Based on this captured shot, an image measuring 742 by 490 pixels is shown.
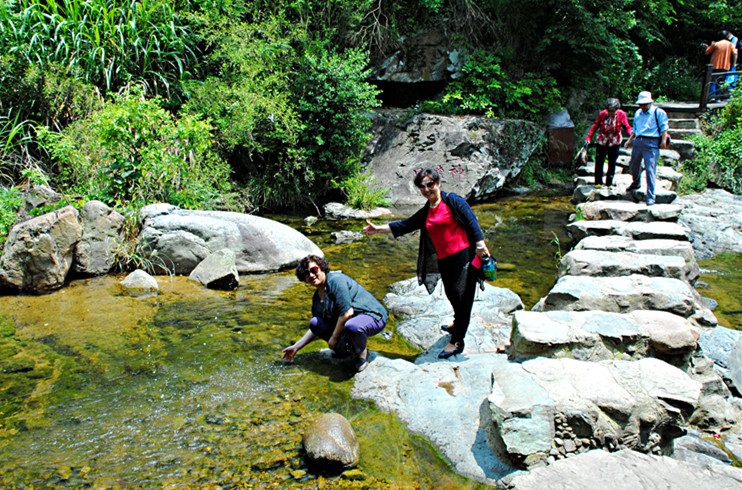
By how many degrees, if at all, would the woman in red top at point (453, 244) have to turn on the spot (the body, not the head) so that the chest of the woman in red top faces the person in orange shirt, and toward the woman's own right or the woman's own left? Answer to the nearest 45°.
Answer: approximately 180°

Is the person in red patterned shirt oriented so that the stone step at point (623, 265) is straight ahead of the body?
yes

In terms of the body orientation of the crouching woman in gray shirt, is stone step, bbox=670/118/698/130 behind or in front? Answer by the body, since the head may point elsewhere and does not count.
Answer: behind

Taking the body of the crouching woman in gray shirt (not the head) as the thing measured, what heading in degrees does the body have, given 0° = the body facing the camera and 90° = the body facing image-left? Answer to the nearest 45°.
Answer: approximately 45°

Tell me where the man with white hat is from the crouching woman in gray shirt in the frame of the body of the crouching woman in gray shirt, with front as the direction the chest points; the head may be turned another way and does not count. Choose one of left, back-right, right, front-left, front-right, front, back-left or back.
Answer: back

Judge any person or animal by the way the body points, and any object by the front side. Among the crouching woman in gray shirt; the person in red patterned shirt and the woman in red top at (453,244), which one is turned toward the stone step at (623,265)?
the person in red patterned shirt

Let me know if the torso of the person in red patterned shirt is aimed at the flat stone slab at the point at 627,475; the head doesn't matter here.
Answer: yes

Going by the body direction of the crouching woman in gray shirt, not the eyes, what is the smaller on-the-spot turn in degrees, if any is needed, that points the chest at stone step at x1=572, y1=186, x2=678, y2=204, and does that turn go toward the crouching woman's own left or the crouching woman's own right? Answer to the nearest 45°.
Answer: approximately 180°

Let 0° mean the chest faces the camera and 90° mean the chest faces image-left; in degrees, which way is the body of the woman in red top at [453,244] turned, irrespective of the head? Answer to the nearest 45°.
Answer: approximately 45°
